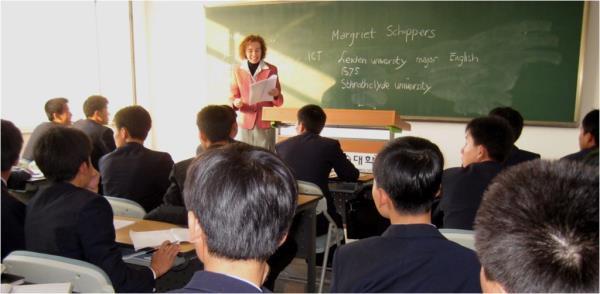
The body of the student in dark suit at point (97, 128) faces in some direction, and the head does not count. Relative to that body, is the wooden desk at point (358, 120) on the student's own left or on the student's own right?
on the student's own right

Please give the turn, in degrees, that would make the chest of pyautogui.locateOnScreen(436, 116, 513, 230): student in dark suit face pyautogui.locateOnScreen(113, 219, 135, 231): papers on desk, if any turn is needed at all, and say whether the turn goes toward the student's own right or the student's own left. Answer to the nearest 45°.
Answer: approximately 90° to the student's own left

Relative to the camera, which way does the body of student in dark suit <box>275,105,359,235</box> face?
away from the camera

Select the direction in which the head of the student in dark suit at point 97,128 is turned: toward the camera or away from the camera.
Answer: away from the camera

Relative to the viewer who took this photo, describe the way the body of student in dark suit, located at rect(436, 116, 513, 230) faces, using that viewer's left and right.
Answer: facing away from the viewer and to the left of the viewer

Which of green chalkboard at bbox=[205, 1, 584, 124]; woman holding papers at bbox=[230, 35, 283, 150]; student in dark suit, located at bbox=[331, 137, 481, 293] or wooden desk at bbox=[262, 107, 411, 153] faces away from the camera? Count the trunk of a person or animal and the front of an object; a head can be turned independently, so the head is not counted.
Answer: the student in dark suit

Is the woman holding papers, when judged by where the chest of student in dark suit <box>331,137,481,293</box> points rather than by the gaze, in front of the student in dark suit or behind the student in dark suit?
in front

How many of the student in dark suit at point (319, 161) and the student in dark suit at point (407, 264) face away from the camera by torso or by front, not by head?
2

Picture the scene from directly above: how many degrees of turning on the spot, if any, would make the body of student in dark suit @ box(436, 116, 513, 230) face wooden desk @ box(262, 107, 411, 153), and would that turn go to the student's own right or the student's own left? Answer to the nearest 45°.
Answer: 0° — they already face it

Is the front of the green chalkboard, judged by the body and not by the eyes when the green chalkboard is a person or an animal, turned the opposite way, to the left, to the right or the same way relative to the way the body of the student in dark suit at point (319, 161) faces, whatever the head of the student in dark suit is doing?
the opposite way

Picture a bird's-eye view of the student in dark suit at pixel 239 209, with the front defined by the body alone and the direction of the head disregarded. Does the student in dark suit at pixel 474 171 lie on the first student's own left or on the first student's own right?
on the first student's own right

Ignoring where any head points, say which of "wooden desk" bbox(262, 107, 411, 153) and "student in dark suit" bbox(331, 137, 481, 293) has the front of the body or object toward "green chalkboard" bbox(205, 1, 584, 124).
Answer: the student in dark suit

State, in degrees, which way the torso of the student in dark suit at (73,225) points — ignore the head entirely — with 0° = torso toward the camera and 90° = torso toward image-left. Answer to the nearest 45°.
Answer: approximately 225°

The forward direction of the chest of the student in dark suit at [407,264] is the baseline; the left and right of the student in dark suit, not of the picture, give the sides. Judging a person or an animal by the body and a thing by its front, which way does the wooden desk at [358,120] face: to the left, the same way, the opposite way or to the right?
the opposite way

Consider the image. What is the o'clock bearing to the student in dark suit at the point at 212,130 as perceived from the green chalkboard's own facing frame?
The student in dark suit is roughly at 1 o'clock from the green chalkboard.
